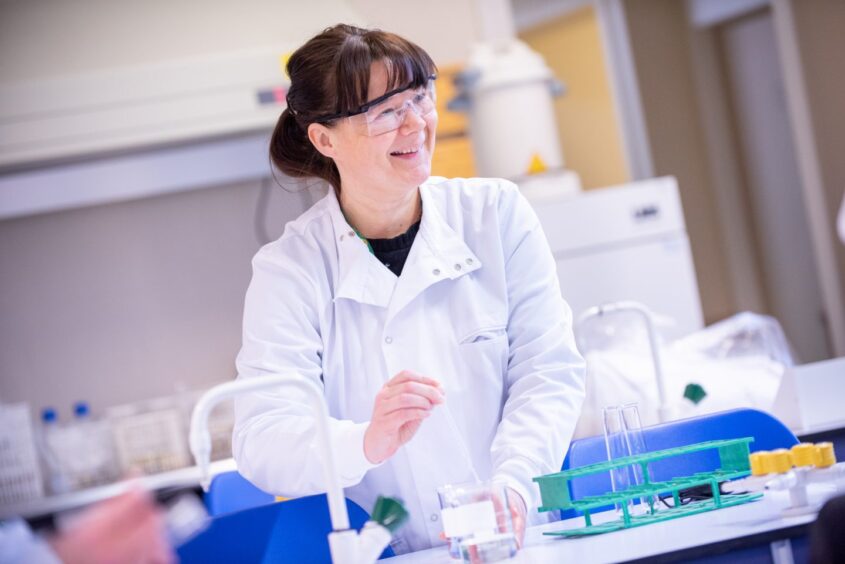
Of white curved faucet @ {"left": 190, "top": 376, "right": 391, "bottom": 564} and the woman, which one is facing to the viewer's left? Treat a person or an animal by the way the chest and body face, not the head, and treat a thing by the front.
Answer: the white curved faucet

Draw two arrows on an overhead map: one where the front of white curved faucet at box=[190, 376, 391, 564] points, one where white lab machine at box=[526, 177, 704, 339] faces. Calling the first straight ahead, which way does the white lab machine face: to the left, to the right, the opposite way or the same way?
to the left

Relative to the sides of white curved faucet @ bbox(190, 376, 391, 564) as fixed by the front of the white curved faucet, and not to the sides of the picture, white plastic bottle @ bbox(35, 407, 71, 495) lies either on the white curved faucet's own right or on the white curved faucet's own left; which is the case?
on the white curved faucet's own right

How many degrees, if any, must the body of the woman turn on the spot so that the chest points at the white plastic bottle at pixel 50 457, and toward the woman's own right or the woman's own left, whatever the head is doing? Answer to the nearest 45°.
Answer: approximately 135° to the woman's own right

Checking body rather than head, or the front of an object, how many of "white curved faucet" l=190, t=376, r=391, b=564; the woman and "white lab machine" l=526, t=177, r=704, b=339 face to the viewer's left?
1

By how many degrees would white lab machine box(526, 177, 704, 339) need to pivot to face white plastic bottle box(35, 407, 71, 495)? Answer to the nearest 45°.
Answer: approximately 90° to its right

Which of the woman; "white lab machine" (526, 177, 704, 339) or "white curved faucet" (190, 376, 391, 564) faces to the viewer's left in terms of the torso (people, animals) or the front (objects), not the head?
the white curved faucet

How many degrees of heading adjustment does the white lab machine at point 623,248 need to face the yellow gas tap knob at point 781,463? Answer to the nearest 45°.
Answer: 0° — it already faces it

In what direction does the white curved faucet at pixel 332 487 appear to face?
to the viewer's left

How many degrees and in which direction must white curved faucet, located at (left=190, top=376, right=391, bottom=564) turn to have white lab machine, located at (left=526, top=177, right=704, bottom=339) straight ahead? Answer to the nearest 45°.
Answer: approximately 135° to its right

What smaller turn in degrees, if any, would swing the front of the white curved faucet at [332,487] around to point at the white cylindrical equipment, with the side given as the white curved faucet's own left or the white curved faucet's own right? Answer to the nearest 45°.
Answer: approximately 90° to the white curved faucet's own right
